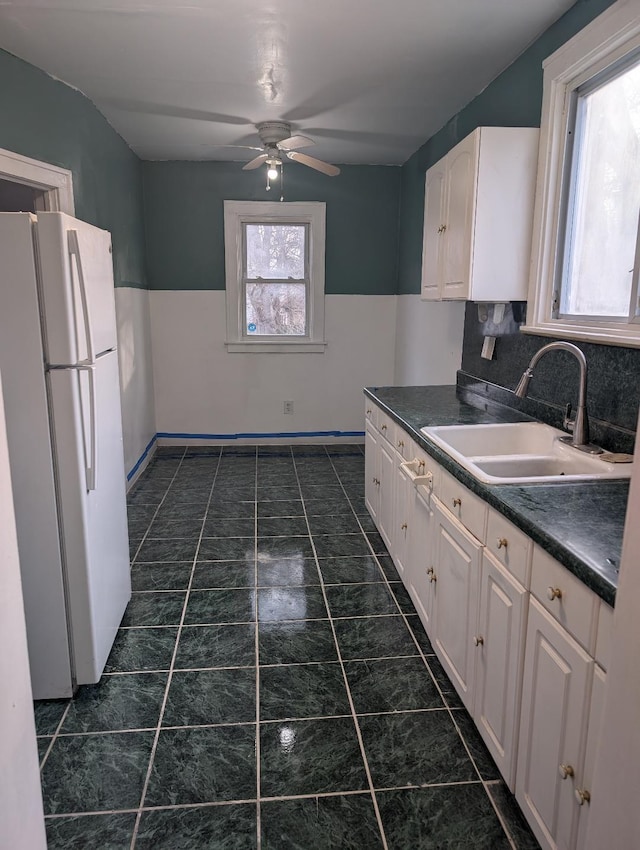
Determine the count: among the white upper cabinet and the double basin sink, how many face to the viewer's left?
2

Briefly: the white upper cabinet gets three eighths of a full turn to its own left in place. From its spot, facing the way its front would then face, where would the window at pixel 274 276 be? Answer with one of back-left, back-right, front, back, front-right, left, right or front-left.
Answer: back

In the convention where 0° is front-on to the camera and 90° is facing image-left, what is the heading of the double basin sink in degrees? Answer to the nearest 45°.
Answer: approximately 90°

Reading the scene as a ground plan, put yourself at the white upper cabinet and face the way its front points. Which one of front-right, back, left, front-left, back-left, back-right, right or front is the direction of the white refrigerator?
front-left

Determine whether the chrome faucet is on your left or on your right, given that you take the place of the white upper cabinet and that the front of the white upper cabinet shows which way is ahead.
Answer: on your left

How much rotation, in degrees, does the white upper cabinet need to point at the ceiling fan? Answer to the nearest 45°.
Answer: approximately 45° to its right

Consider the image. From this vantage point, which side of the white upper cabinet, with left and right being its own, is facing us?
left

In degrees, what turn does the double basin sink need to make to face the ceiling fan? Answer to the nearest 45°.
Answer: approximately 45° to its right
